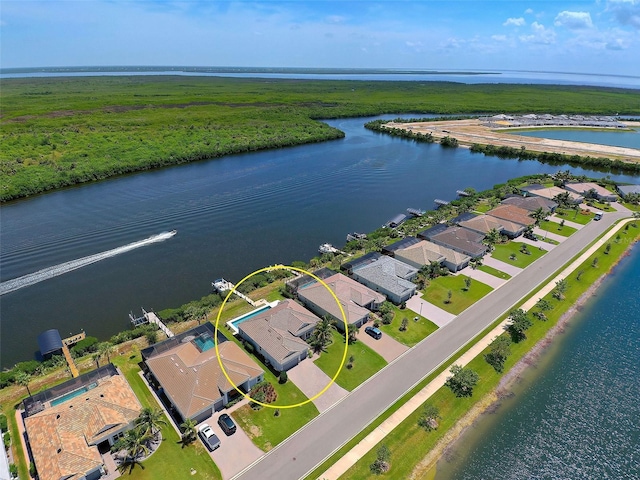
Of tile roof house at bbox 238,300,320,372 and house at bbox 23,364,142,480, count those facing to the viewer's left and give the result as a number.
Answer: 0

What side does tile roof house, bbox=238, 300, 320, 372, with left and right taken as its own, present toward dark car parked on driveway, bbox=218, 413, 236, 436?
right

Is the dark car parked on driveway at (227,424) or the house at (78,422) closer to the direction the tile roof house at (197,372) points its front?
the dark car parked on driveway

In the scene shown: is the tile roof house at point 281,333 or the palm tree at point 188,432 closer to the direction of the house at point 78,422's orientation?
the palm tree

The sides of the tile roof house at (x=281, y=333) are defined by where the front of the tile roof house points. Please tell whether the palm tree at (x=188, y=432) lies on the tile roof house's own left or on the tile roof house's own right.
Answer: on the tile roof house's own right

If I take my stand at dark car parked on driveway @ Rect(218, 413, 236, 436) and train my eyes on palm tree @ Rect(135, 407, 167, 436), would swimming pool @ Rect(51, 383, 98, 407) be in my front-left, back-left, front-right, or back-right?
front-right

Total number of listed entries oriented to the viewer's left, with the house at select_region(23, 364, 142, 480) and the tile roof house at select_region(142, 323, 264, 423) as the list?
0

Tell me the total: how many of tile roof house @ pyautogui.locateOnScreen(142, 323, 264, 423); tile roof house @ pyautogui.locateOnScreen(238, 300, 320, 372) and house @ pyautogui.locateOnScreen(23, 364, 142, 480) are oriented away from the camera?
0

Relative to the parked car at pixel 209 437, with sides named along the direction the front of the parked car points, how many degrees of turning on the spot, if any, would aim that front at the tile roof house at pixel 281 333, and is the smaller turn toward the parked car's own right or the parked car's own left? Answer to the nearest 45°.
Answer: approximately 90° to the parked car's own right

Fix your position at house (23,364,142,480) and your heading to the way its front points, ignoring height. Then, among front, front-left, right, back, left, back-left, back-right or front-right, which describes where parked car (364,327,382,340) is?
front-left

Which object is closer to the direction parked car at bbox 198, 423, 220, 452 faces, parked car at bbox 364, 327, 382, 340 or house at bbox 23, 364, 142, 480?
the house

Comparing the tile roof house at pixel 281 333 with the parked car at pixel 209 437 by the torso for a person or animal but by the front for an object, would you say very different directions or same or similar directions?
very different directions

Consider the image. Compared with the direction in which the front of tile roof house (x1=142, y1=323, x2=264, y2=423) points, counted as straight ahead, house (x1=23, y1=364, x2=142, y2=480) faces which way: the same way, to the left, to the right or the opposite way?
the same way

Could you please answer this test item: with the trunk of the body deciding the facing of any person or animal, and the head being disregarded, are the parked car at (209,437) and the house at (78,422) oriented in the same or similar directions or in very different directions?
very different directions

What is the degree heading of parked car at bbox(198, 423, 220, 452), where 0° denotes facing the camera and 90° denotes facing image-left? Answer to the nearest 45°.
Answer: approximately 135°

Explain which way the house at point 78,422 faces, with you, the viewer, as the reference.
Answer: facing the viewer and to the right of the viewer

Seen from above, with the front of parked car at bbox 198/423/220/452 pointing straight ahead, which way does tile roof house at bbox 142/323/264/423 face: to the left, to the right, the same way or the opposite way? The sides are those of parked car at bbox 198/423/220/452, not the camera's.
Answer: the opposite way

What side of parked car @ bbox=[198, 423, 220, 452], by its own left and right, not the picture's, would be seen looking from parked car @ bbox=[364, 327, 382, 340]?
right
